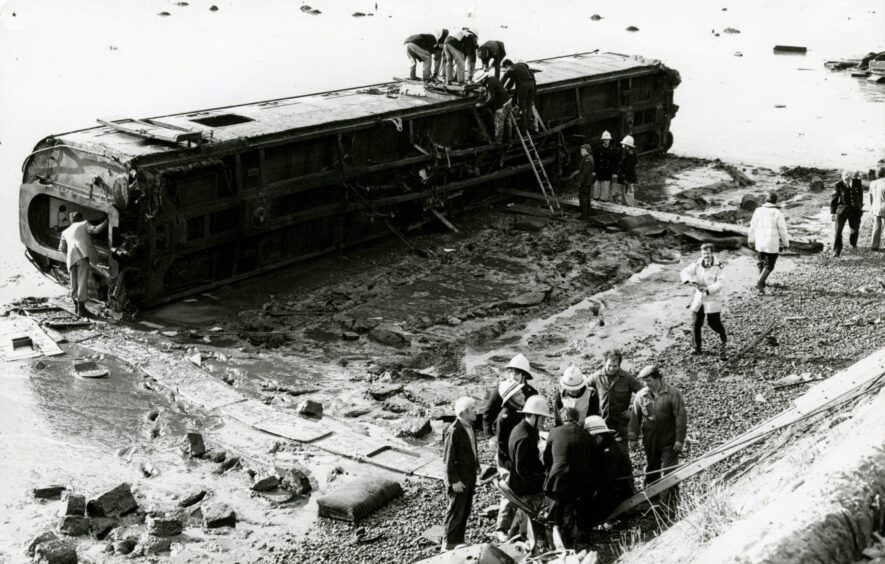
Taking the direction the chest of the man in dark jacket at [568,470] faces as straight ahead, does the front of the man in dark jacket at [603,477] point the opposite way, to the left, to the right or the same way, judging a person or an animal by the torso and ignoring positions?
to the left

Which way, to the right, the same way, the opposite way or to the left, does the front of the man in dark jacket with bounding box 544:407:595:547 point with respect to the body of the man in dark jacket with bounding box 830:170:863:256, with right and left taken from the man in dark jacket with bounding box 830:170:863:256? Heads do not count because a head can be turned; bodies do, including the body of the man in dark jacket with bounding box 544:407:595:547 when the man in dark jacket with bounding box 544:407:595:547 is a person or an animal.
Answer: the opposite way

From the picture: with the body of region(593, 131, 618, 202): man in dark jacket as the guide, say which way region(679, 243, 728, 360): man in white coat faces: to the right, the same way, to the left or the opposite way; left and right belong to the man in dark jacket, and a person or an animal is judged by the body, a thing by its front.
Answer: the same way

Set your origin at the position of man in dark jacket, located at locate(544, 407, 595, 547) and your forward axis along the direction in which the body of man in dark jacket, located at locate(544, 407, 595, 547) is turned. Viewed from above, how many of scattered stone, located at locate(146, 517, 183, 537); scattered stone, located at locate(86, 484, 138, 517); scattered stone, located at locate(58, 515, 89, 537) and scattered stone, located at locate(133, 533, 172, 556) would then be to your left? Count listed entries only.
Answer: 4

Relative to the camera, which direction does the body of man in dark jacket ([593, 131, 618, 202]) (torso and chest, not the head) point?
toward the camera

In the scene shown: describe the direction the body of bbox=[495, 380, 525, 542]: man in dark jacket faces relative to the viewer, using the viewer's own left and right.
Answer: facing to the right of the viewer

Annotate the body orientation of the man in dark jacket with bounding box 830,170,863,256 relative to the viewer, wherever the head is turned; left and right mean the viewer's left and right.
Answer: facing the viewer

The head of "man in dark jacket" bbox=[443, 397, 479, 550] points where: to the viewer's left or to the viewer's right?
to the viewer's right

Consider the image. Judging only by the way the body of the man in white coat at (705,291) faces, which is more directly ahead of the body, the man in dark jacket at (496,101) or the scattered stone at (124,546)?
the scattered stone

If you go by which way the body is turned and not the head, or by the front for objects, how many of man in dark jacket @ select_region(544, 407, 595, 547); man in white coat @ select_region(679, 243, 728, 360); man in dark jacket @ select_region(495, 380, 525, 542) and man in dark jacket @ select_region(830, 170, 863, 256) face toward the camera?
2

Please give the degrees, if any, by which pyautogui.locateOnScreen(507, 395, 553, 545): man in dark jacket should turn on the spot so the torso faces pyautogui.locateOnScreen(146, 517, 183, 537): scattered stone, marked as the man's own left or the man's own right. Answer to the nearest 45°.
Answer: approximately 180°

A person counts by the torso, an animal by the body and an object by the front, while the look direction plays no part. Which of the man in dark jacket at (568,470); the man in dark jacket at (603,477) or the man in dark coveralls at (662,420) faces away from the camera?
the man in dark jacket at (568,470)

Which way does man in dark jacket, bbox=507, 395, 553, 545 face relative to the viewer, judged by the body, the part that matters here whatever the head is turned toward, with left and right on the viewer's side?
facing to the right of the viewer

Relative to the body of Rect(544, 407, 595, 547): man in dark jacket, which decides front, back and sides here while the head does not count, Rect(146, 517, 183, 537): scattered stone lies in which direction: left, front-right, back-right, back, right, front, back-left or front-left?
left

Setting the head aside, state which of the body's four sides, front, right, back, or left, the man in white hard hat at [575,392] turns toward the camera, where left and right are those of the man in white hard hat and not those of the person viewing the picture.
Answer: front

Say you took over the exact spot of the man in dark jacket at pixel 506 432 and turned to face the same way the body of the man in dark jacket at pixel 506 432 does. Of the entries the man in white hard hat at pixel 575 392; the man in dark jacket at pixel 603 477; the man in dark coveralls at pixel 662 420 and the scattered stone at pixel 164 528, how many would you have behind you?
1

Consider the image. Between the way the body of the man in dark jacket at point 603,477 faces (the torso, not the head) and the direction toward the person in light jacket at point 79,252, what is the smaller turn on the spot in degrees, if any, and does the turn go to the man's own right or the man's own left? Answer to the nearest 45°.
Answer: approximately 45° to the man's own right

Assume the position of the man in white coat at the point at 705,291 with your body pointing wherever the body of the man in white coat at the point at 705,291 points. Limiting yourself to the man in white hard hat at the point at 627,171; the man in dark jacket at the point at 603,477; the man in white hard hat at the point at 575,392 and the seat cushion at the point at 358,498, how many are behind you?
1

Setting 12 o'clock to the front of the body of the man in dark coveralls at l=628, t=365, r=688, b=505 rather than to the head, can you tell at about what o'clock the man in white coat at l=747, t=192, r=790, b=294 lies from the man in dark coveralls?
The man in white coat is roughly at 5 o'clock from the man in dark coveralls.

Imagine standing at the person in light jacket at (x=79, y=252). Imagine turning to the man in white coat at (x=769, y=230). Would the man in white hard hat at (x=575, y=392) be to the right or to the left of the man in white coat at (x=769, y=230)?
right
